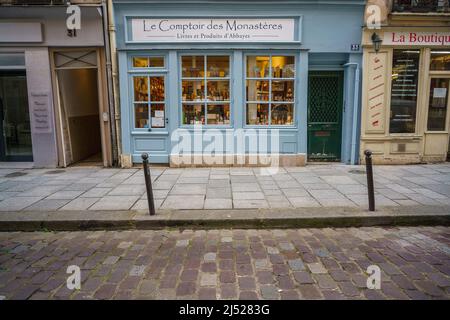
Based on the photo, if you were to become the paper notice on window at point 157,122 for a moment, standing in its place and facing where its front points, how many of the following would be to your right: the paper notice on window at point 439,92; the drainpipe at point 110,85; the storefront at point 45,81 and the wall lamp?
2

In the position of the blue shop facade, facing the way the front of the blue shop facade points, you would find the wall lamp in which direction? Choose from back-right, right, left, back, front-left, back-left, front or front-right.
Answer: left

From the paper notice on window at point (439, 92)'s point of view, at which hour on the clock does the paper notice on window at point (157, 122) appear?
the paper notice on window at point (157, 122) is roughly at 2 o'clock from the paper notice on window at point (439, 92).

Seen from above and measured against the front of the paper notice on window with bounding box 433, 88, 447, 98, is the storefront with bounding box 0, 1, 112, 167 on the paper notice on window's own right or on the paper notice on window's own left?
on the paper notice on window's own right

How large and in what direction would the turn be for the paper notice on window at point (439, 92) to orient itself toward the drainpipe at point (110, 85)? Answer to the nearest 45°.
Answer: approximately 45° to its right

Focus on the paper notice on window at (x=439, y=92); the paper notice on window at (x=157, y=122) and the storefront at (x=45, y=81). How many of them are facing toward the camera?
3

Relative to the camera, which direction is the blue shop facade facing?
toward the camera

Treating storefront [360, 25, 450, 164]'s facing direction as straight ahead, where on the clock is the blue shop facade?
The blue shop facade is roughly at 2 o'clock from the storefront.

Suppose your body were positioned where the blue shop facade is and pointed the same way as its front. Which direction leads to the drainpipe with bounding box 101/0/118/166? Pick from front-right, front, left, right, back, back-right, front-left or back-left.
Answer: right

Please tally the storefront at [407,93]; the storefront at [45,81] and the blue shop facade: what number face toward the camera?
3

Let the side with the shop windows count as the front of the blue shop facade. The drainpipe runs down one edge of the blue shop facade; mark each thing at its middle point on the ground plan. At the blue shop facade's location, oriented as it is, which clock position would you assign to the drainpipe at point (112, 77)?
The drainpipe is roughly at 3 o'clock from the blue shop facade.

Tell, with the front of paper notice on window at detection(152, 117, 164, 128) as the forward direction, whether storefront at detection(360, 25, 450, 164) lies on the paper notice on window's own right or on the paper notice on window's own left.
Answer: on the paper notice on window's own left

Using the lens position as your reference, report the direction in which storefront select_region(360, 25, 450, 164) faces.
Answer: facing the viewer

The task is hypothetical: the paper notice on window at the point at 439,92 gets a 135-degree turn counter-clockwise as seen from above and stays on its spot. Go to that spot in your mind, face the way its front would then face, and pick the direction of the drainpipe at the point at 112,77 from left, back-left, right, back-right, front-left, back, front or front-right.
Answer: back

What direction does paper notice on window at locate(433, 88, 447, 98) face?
toward the camera
